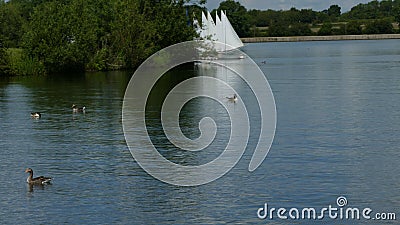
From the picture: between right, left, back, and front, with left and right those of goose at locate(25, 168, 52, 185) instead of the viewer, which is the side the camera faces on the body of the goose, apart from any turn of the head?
left

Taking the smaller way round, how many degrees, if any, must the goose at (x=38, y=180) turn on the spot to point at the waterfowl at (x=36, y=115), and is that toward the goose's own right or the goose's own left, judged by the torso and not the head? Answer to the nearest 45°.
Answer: approximately 90° to the goose's own right
